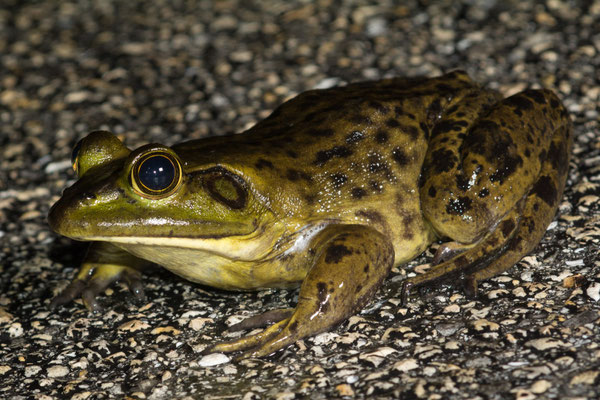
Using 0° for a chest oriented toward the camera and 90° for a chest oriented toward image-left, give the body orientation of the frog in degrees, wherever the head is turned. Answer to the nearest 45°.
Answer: approximately 45°
